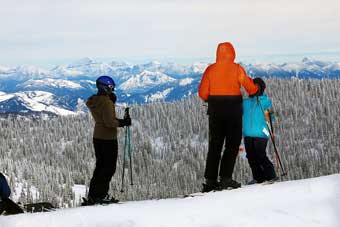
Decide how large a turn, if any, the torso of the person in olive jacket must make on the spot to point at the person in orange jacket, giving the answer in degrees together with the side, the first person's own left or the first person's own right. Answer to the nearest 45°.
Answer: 0° — they already face them

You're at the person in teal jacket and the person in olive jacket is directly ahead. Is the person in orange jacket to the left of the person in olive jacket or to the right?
left

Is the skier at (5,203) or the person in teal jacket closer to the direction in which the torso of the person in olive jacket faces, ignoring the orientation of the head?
the person in teal jacket

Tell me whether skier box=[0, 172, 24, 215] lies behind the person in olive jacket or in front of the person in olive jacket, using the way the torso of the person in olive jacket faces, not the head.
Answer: behind

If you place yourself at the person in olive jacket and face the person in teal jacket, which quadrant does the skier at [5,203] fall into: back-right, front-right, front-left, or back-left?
back-right

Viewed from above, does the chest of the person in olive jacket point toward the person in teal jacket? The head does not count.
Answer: yes

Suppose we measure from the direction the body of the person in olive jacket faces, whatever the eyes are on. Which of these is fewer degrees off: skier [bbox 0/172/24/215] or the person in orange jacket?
the person in orange jacket

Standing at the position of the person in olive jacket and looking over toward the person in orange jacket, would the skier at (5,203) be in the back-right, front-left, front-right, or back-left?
back-right

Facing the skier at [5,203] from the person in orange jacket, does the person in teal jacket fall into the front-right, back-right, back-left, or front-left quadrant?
back-right
